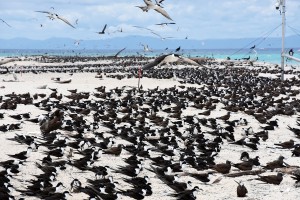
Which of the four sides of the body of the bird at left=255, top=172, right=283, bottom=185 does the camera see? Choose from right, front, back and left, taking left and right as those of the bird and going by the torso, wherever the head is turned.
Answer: right

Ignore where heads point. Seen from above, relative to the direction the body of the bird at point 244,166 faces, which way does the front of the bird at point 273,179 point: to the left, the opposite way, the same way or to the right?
the same way

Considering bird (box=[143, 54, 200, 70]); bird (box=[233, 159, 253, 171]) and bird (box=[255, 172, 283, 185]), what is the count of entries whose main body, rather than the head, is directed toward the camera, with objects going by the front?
1

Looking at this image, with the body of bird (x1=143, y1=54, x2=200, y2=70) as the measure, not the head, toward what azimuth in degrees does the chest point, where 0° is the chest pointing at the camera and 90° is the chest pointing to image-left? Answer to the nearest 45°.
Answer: approximately 0°

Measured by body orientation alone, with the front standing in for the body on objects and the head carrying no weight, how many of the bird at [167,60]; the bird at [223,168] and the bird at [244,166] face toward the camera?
1

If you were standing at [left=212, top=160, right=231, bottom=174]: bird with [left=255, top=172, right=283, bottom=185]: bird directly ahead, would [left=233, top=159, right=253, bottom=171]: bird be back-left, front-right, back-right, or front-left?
front-left

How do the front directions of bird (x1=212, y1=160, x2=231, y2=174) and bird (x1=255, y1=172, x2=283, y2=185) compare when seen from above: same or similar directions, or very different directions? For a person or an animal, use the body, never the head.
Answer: same or similar directions
